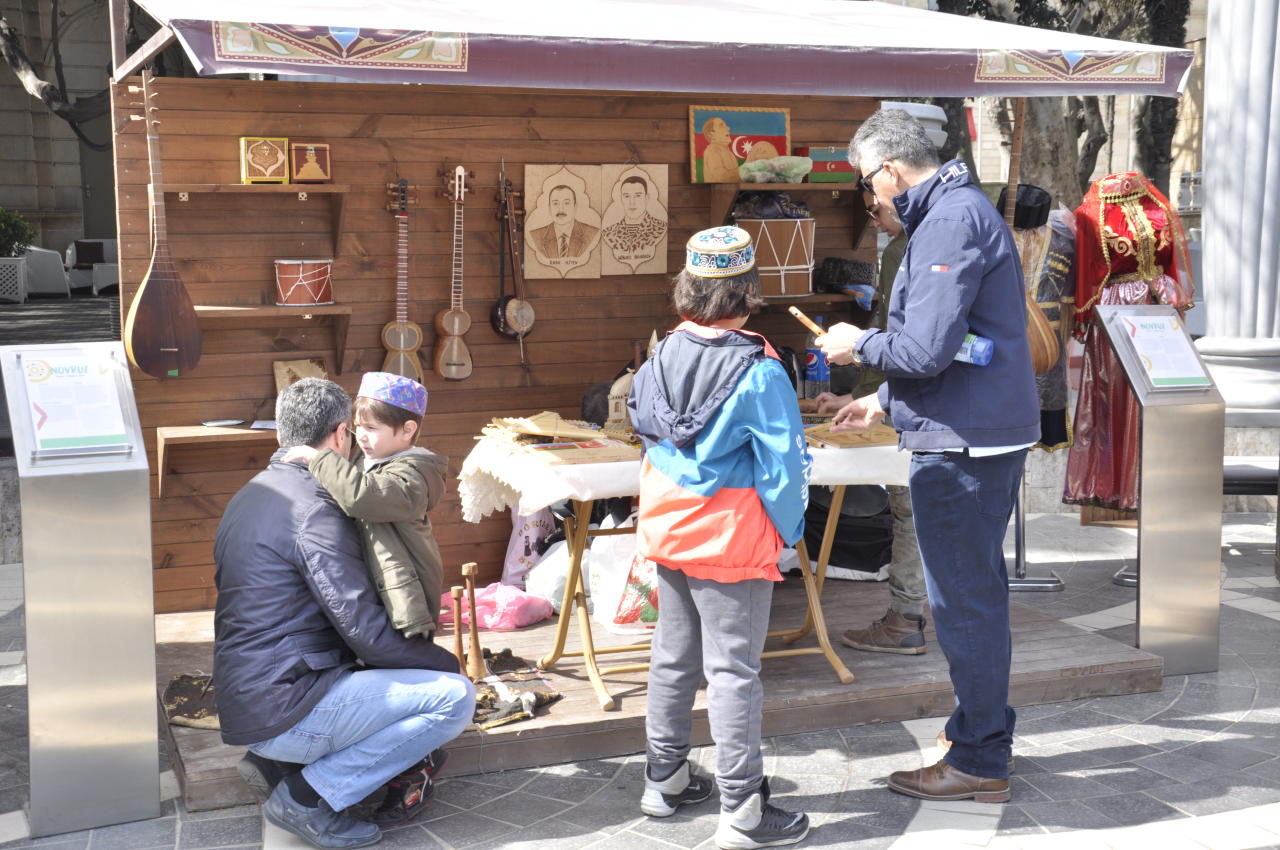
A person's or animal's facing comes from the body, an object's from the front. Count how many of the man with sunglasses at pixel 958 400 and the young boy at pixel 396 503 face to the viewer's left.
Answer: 2

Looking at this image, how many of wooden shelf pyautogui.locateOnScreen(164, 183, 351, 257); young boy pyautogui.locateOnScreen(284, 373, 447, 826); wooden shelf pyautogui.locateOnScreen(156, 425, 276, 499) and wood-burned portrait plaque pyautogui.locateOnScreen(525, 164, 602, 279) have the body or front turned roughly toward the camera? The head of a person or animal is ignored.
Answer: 3

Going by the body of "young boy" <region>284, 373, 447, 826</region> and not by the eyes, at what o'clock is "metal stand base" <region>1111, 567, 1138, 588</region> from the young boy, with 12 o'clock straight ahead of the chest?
The metal stand base is roughly at 5 o'clock from the young boy.

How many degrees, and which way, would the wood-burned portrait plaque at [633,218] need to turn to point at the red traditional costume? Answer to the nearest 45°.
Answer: approximately 90° to its left

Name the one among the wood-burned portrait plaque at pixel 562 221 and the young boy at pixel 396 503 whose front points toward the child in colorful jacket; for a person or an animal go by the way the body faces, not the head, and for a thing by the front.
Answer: the wood-burned portrait plaque

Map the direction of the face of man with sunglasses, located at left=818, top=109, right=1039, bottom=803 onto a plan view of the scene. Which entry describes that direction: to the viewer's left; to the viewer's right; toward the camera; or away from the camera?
to the viewer's left

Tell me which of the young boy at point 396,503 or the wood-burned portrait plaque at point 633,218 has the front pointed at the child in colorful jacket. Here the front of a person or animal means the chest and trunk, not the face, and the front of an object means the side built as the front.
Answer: the wood-burned portrait plaque

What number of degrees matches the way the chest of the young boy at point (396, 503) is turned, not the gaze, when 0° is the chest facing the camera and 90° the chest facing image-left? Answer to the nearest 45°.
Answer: approximately 90°

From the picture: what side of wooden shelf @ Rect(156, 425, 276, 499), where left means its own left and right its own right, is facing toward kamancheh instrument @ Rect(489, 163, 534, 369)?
left

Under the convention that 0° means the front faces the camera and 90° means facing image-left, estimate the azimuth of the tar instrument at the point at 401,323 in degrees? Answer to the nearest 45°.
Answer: approximately 0°

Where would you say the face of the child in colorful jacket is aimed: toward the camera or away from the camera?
away from the camera
